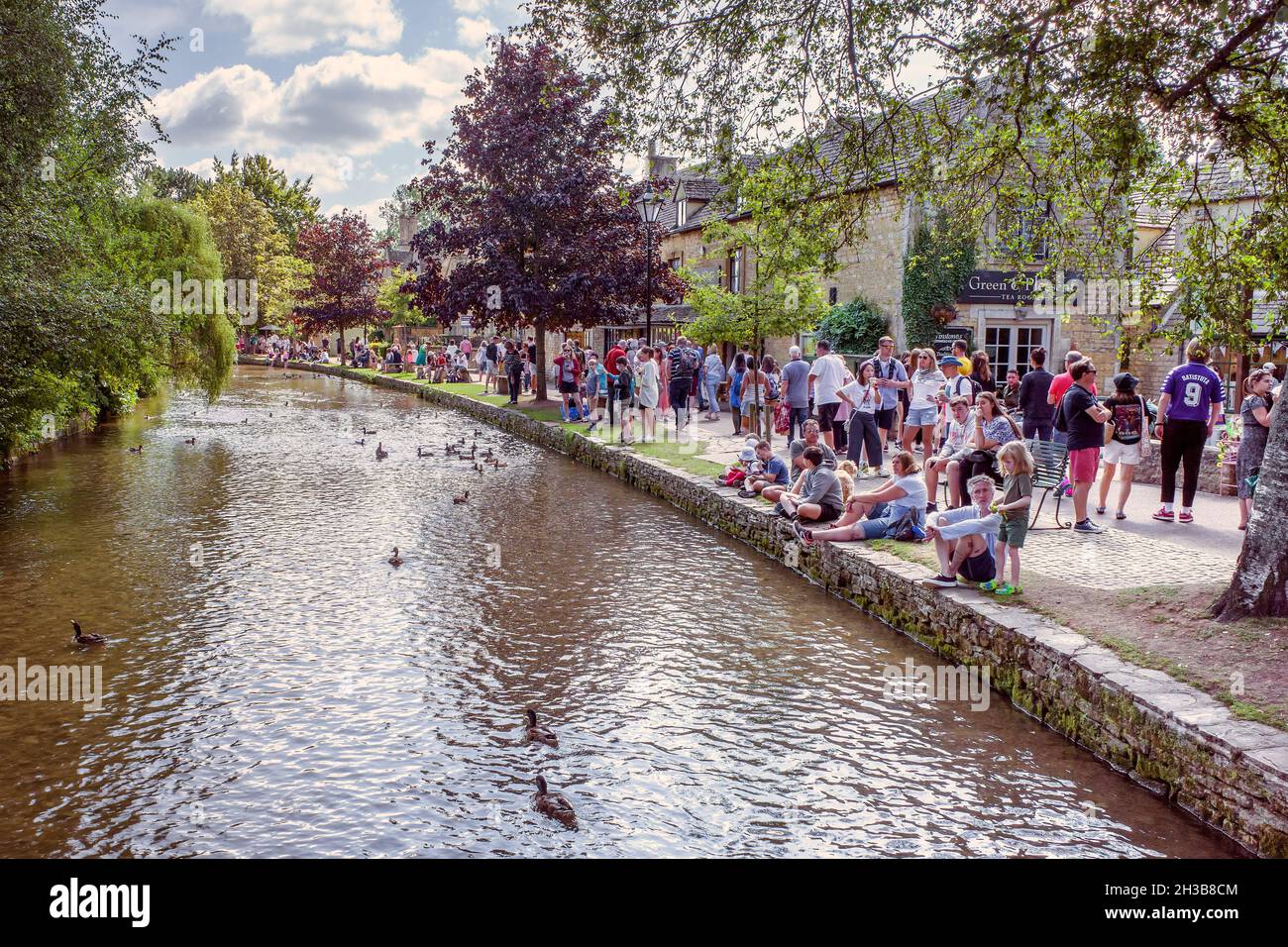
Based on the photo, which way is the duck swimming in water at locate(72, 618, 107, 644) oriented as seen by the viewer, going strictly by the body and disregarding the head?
to the viewer's left

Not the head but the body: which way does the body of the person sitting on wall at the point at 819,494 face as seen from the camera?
to the viewer's left

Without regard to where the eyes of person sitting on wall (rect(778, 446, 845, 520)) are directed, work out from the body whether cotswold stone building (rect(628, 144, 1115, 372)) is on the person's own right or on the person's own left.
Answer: on the person's own right

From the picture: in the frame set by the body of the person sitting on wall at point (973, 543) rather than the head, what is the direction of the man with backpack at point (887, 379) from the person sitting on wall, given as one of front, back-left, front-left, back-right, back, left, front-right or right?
back-right

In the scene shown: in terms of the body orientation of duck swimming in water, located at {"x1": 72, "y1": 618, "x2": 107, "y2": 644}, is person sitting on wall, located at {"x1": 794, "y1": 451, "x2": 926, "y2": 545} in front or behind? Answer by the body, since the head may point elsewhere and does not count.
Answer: behind

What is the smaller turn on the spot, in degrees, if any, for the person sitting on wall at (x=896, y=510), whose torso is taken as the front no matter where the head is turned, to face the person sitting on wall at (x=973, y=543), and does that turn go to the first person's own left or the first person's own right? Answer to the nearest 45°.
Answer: approximately 90° to the first person's own left

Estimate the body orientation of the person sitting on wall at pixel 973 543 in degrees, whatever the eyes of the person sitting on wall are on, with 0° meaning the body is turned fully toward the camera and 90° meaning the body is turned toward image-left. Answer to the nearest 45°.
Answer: approximately 45°

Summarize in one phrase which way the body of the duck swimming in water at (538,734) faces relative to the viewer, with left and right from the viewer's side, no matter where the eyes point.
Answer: facing away from the viewer and to the left of the viewer

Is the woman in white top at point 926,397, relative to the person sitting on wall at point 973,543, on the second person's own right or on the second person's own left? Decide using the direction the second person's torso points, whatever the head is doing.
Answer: on the second person's own right
